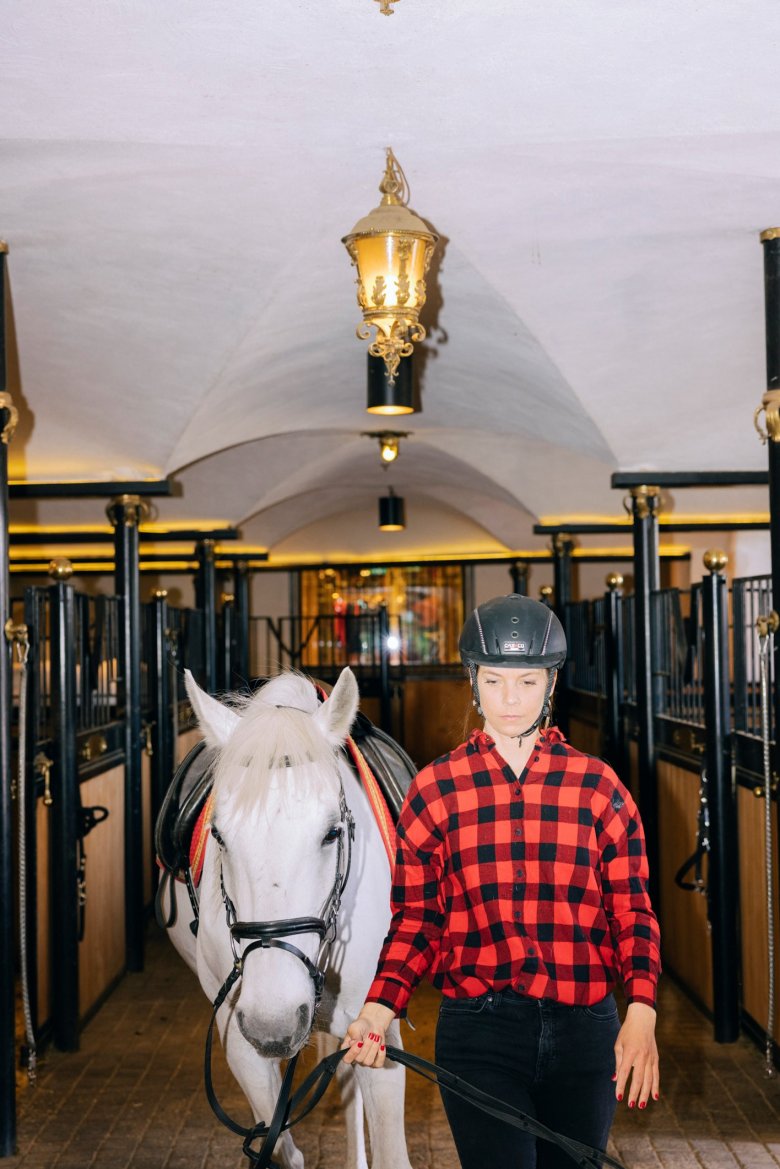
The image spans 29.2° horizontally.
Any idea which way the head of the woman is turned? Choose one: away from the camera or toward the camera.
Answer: toward the camera

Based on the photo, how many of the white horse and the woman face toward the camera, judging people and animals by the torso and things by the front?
2

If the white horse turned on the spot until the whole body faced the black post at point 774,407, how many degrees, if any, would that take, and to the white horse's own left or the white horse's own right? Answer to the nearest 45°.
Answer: approximately 135° to the white horse's own left

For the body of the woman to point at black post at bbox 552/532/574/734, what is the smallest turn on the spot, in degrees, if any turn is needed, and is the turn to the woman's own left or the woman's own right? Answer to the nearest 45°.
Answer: approximately 180°

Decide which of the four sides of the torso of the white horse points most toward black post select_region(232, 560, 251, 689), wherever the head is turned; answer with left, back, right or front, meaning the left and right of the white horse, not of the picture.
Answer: back

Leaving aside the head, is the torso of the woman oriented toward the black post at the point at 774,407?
no

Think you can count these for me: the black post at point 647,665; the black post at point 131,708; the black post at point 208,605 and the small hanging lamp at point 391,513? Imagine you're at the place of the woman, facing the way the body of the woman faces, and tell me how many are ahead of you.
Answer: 0

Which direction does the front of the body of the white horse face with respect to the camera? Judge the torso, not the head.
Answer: toward the camera

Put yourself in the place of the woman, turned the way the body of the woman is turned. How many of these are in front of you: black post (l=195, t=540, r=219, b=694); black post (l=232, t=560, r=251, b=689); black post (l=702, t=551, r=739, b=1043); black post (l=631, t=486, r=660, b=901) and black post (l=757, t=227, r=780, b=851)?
0

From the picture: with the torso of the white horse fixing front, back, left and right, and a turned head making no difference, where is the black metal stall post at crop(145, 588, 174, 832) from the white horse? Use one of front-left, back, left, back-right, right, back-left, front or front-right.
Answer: back

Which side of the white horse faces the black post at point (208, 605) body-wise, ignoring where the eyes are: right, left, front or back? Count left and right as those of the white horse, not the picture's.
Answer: back

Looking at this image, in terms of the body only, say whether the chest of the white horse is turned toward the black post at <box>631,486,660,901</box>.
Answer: no

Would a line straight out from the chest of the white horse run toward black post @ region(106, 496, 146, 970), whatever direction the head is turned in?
no

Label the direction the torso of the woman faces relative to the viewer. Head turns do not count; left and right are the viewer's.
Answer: facing the viewer

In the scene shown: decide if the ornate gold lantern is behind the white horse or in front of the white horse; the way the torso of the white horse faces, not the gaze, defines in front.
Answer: behind

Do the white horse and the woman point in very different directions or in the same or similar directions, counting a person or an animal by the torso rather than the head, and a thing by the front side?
same or similar directions
